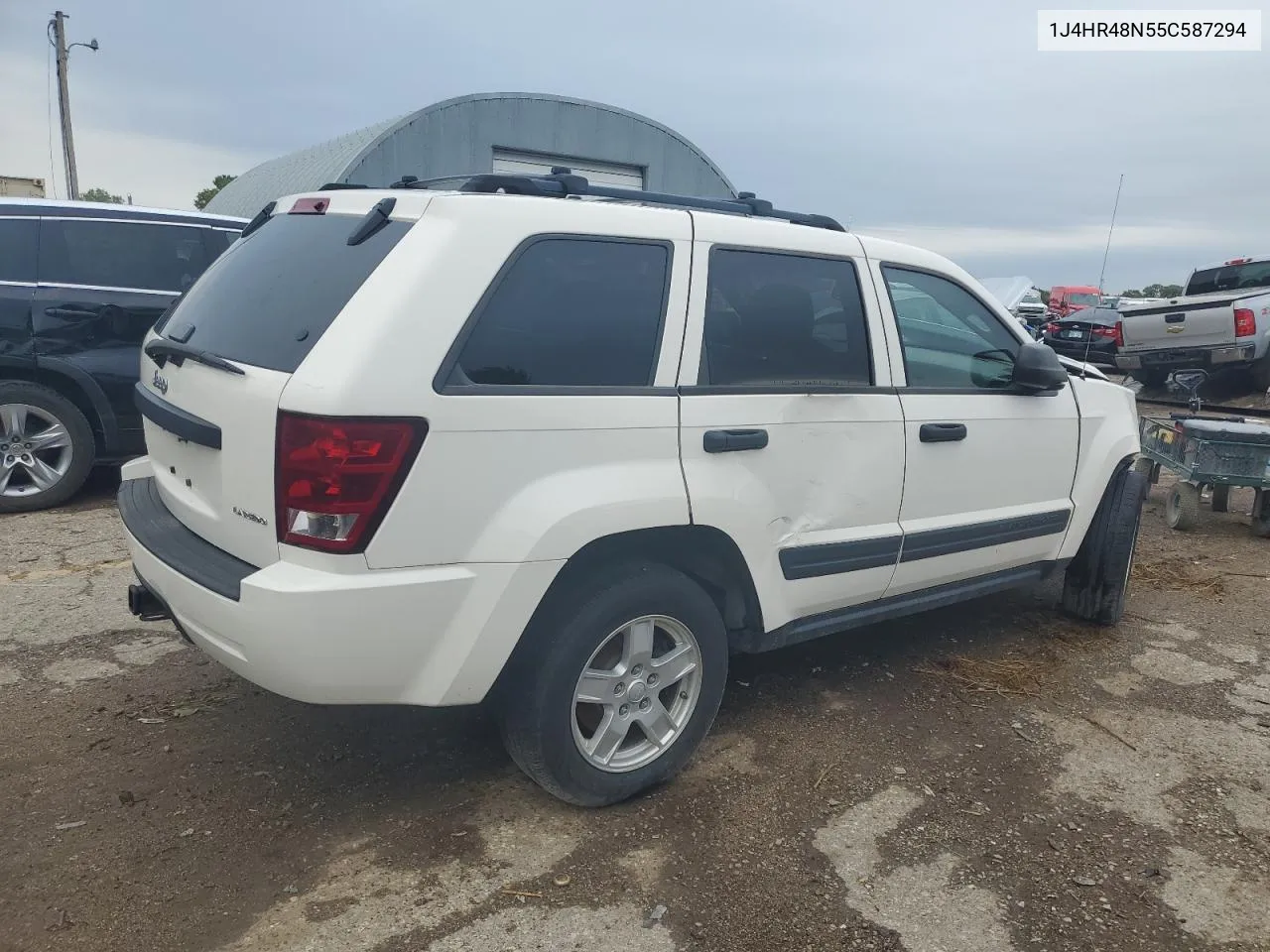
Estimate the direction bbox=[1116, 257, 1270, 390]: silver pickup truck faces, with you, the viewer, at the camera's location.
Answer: facing away from the viewer and to the right of the viewer

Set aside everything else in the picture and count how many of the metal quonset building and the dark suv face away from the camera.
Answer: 0

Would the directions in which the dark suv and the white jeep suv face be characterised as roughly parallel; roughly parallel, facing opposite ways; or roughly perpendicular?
roughly parallel

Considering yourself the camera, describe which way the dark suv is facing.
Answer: facing to the right of the viewer

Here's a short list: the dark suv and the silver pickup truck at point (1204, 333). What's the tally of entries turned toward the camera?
0

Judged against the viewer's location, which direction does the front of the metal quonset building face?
facing the viewer and to the right of the viewer

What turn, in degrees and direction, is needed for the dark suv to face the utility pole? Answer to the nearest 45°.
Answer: approximately 90° to its left

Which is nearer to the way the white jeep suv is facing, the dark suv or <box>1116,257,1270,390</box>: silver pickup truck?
the silver pickup truck

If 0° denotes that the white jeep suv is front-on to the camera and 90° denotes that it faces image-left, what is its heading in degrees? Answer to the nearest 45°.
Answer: approximately 225°

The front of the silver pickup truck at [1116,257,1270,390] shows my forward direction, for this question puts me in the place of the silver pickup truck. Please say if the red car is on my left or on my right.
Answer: on my left

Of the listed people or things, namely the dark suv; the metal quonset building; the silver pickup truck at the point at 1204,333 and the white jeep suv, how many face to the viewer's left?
0

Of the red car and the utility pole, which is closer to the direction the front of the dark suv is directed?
the red car

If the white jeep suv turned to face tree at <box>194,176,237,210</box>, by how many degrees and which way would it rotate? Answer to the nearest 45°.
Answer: approximately 90° to its left
